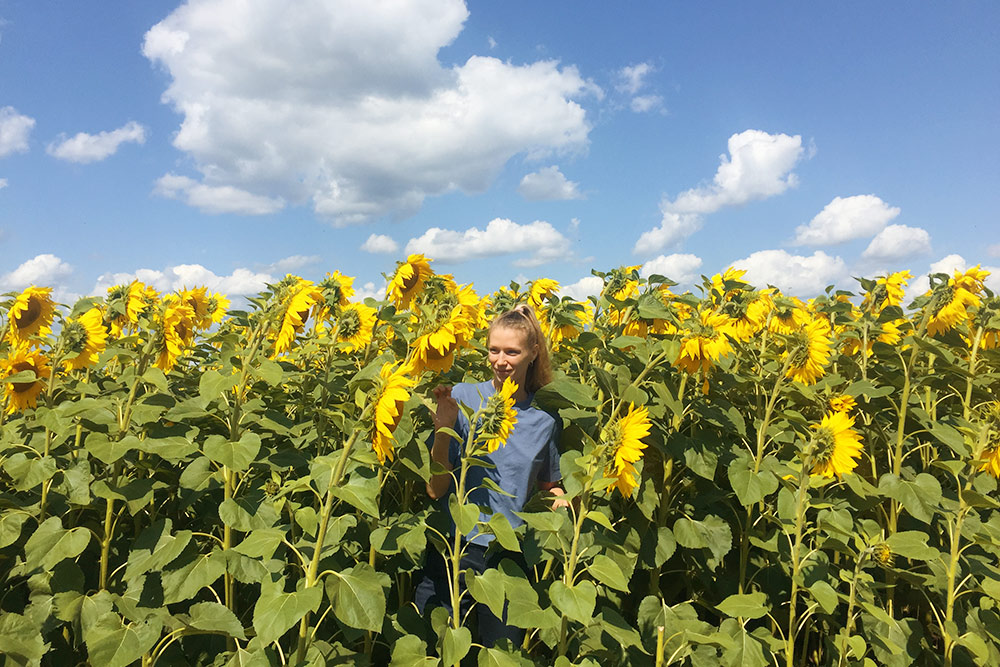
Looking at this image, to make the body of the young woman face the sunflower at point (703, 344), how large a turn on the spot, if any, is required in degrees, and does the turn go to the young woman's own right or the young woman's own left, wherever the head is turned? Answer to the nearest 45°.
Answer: approximately 90° to the young woman's own left

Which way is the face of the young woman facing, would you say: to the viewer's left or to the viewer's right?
to the viewer's left
